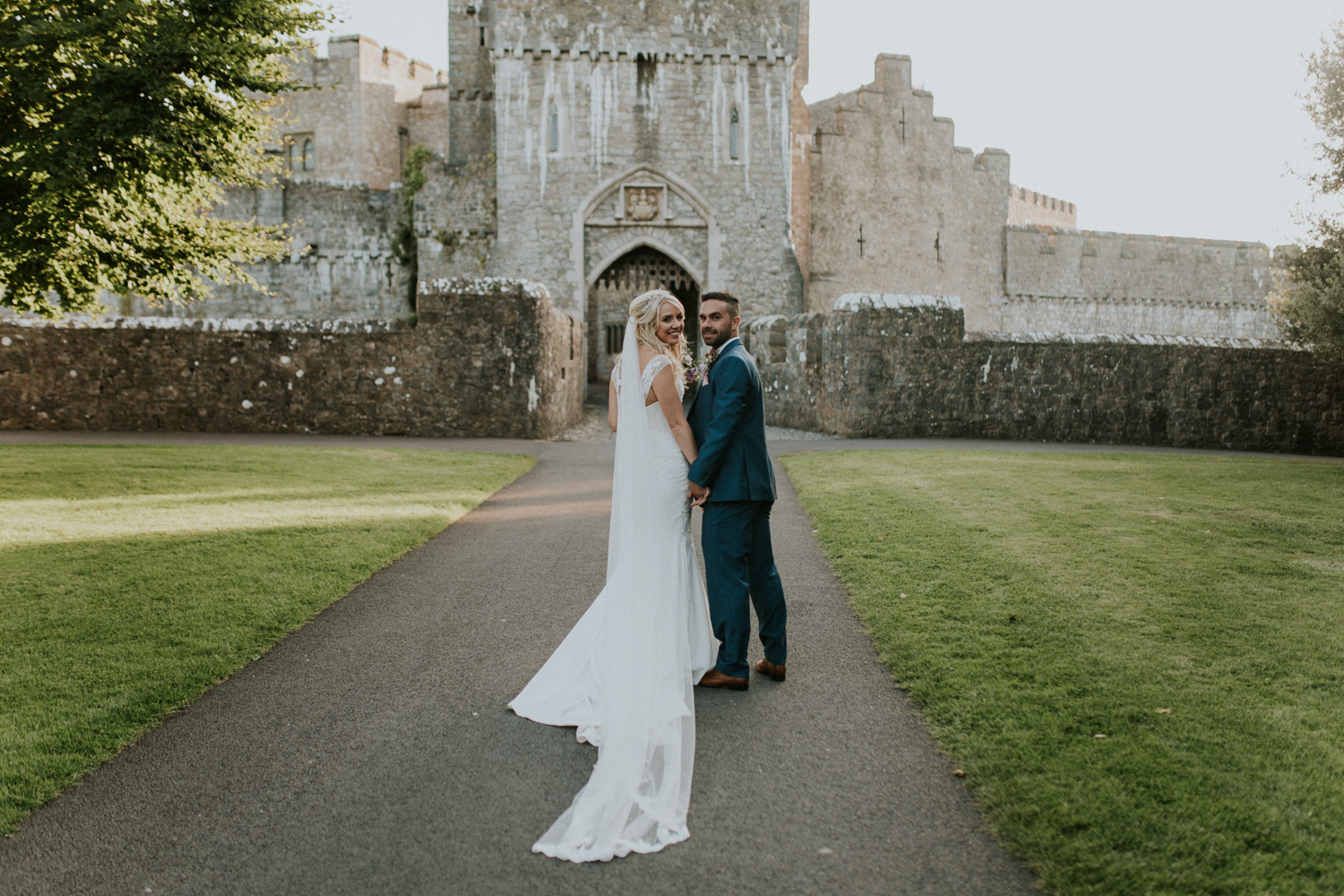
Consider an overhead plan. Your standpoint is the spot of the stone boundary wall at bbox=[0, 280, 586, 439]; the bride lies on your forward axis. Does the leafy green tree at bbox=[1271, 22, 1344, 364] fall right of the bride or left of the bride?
left

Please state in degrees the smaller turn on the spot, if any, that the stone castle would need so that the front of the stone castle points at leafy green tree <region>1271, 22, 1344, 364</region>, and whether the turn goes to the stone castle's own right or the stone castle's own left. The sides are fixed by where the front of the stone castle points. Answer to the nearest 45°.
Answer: approximately 45° to the stone castle's own left

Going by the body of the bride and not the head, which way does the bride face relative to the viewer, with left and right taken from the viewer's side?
facing away from the viewer and to the right of the viewer
